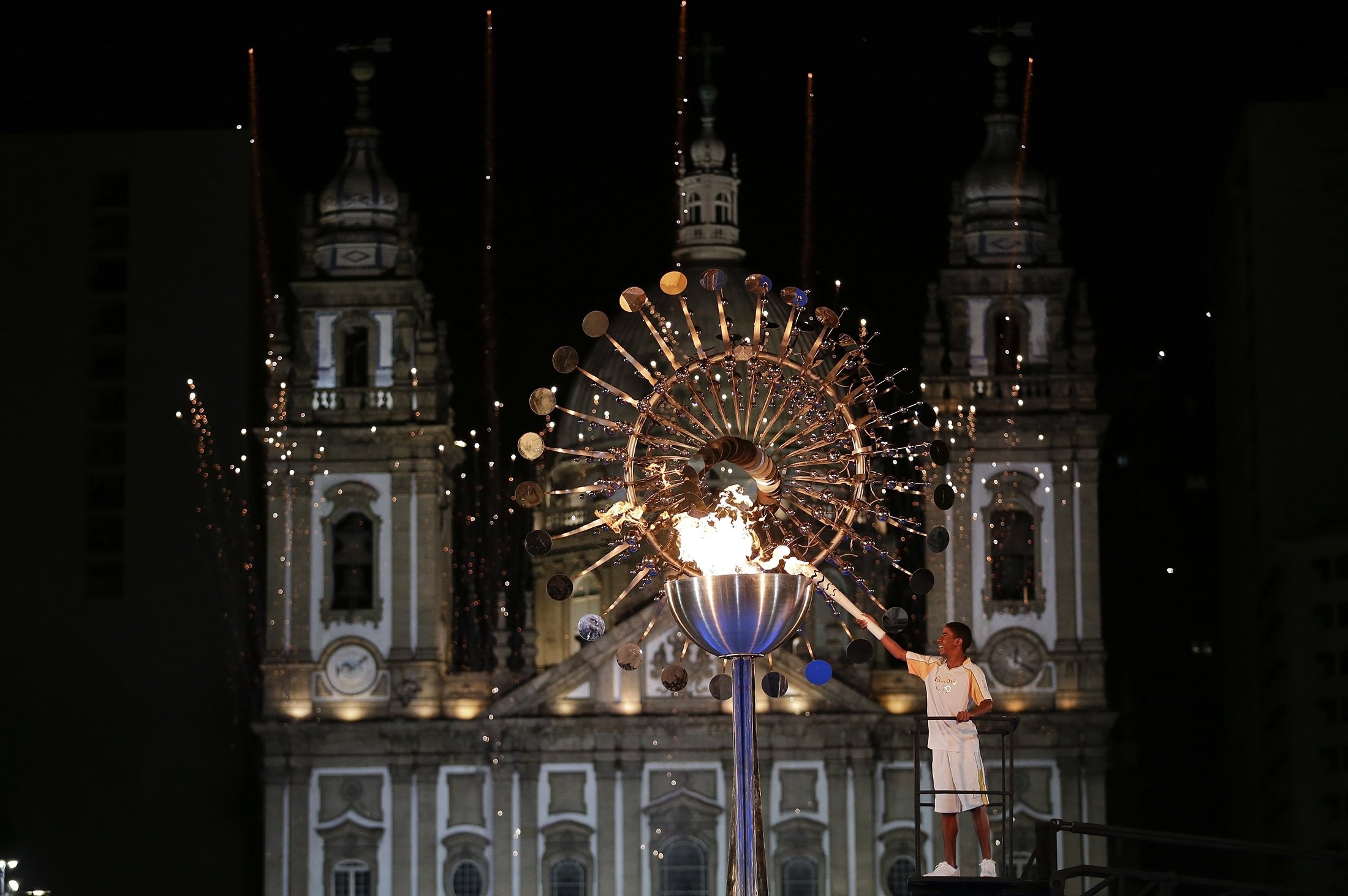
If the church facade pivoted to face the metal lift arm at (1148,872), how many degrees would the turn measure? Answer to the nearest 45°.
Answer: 0° — it already faces it

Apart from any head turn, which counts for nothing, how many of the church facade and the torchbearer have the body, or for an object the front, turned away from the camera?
0

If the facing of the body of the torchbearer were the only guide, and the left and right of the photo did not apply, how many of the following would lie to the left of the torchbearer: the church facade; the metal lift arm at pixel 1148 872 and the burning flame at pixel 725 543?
1

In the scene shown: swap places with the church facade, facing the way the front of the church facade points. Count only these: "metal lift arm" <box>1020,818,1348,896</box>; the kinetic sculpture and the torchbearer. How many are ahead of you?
3

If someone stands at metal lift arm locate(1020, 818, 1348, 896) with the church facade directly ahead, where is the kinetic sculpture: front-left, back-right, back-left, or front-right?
front-left

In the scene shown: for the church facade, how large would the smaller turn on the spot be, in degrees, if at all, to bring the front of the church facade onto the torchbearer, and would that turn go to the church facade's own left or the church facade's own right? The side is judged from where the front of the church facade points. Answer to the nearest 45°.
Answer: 0° — it already faces them

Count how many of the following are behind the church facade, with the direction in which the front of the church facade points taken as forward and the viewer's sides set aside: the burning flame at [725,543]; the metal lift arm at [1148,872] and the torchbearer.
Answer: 0

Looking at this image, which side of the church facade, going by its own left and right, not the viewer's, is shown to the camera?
front

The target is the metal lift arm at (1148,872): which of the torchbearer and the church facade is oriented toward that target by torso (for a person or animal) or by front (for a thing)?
the church facade

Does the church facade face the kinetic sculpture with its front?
yes

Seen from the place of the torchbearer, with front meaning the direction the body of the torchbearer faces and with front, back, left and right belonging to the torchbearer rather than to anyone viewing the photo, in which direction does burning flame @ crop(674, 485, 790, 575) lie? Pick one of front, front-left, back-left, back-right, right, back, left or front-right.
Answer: front-right

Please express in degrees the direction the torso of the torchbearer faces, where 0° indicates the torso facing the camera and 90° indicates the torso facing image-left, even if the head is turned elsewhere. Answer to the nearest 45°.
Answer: approximately 45°

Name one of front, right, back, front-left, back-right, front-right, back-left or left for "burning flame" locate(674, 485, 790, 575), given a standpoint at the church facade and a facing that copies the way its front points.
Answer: front

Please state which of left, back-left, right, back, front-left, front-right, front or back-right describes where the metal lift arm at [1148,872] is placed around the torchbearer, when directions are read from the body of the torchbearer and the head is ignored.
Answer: left

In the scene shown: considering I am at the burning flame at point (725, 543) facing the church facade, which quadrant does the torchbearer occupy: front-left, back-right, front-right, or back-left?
back-right
